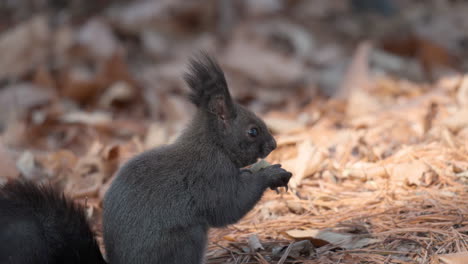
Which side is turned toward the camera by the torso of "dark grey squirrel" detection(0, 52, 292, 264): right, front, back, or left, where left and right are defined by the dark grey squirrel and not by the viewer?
right

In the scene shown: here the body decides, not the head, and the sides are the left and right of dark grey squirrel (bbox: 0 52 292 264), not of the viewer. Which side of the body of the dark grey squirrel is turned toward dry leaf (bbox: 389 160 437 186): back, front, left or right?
front

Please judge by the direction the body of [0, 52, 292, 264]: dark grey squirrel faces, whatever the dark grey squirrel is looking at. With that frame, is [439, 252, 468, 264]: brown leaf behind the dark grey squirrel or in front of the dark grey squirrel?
in front

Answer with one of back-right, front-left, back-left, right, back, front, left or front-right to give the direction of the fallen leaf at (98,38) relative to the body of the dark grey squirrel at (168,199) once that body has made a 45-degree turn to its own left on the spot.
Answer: front-left

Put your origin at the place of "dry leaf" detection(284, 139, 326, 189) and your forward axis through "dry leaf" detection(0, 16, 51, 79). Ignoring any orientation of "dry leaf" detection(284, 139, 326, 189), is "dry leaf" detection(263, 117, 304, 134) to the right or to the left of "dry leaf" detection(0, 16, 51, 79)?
right

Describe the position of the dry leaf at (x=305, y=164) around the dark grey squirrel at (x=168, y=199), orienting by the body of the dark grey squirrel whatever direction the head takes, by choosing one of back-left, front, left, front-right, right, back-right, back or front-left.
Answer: front-left

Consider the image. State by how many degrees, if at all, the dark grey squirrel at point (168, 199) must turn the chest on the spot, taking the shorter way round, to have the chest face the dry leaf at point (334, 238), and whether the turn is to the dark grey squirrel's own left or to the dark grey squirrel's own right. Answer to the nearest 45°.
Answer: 0° — it already faces it
